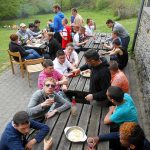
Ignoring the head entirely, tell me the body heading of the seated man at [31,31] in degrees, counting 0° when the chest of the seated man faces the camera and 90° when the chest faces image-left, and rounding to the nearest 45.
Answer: approximately 315°

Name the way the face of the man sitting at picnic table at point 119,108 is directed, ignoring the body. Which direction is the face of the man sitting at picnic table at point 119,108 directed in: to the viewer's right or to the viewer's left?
to the viewer's left

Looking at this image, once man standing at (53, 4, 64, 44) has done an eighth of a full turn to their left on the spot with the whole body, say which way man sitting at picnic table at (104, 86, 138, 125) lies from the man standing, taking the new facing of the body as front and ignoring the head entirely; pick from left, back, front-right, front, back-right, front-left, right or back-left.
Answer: front-left

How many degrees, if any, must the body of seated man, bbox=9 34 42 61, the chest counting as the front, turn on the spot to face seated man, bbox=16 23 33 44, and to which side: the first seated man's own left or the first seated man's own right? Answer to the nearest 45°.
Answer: approximately 90° to the first seated man's own left

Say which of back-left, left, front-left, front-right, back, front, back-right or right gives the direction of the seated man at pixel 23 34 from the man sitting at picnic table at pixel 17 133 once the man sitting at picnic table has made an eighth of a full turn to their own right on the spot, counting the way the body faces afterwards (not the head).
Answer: back

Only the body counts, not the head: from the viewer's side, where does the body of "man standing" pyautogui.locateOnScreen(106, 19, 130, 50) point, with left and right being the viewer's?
facing to the left of the viewer

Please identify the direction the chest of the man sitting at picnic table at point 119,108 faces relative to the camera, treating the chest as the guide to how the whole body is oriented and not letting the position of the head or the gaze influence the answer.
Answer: to the viewer's left

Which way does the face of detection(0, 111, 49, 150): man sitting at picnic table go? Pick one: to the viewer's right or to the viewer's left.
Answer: to the viewer's right

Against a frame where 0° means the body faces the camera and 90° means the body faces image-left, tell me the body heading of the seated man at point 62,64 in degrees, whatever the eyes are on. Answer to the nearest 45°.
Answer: approximately 315°

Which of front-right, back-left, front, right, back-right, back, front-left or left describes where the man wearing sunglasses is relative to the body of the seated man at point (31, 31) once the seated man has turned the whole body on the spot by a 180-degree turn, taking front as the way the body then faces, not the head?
back-left
